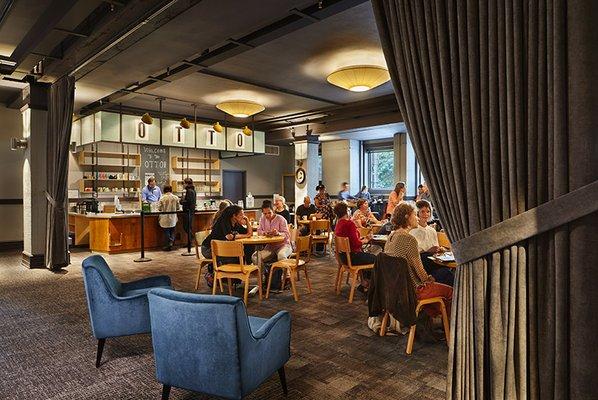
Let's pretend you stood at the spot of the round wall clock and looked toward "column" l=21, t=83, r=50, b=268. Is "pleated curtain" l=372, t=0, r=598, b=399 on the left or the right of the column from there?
left

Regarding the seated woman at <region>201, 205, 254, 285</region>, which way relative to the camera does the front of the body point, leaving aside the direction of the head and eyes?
to the viewer's right

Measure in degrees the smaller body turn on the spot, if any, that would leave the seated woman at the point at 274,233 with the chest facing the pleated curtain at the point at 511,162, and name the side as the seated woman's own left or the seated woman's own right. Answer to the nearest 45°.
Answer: approximately 45° to the seated woman's own left

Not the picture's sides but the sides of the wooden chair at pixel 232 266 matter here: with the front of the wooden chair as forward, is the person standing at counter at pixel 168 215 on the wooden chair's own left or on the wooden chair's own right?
on the wooden chair's own left

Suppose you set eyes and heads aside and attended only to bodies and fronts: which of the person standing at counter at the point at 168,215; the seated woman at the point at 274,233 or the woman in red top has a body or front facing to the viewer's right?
the woman in red top

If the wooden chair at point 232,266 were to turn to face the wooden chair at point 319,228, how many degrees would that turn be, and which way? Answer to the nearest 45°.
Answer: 0° — it already faces it

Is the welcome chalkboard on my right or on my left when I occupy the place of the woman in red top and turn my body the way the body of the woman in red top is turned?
on my left

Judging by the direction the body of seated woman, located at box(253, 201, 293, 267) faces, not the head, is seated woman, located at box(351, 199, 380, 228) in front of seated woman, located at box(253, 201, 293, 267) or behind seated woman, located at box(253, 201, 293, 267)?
behind

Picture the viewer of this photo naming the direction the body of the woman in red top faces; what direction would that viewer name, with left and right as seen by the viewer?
facing to the right of the viewer

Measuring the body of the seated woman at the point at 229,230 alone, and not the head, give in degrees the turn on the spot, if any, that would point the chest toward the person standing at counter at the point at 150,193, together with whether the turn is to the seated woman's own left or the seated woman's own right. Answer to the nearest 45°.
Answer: approximately 90° to the seated woman's own left

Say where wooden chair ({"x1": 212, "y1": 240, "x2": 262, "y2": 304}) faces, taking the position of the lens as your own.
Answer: facing away from the viewer and to the right of the viewer

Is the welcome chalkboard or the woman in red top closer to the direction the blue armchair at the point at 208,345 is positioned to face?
the woman in red top

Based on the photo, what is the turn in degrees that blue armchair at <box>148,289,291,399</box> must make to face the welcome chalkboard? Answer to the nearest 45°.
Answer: approximately 45° to its left
